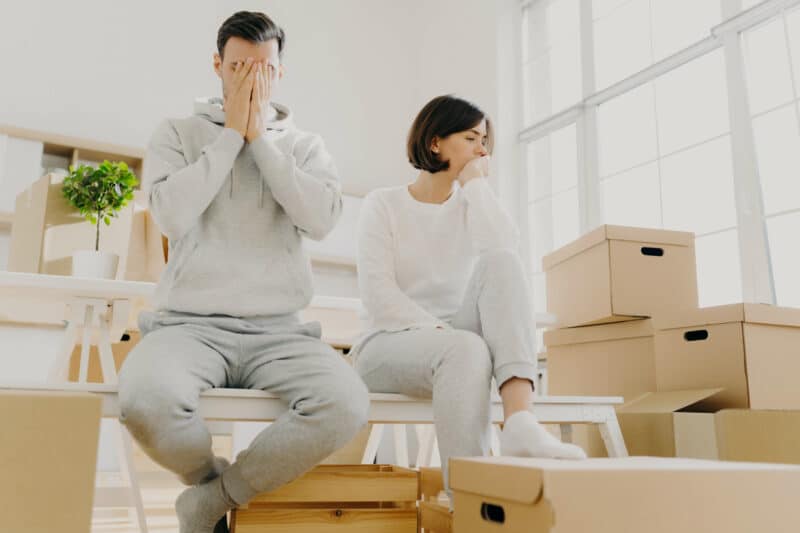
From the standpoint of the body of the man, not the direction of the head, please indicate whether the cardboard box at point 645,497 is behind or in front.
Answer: in front

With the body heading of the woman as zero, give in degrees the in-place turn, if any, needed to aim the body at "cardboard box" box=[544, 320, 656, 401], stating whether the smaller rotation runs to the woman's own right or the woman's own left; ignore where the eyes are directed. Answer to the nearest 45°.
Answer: approximately 90° to the woman's own left

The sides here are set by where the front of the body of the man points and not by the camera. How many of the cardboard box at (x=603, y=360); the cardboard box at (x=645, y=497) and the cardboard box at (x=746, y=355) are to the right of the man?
0

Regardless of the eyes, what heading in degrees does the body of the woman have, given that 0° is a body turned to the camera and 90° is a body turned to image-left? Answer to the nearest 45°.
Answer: approximately 315°

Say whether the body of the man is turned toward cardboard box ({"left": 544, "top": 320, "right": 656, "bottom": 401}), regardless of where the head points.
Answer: no

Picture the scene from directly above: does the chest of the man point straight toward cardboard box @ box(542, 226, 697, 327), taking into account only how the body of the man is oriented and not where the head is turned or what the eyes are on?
no

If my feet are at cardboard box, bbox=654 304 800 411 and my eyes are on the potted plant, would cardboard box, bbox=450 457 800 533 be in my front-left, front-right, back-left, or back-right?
front-left

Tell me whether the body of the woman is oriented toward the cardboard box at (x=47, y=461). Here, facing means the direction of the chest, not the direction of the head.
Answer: no

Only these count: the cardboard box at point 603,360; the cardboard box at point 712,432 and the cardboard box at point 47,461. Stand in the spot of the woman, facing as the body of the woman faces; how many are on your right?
1

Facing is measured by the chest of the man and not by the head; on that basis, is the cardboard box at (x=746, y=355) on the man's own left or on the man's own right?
on the man's own left

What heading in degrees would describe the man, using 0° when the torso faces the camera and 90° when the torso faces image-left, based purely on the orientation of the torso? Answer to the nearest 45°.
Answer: approximately 0°

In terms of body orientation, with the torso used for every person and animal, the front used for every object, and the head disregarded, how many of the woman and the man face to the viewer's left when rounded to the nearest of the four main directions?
0

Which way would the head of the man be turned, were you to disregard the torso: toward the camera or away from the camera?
toward the camera

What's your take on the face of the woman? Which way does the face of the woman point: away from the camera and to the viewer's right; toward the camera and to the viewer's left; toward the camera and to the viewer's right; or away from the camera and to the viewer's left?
toward the camera and to the viewer's right
